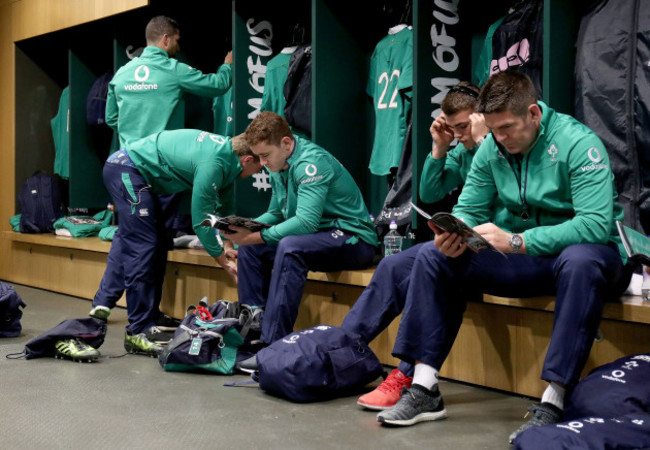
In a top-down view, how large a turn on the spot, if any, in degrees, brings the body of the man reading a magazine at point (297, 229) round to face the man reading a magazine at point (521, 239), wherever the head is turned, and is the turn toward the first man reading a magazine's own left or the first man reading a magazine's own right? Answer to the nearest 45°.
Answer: approximately 90° to the first man reading a magazine's own left

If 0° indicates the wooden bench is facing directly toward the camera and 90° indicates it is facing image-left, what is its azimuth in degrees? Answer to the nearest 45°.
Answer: approximately 45°

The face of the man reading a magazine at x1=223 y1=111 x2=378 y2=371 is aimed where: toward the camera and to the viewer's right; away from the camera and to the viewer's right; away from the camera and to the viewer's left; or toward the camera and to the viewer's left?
toward the camera and to the viewer's left

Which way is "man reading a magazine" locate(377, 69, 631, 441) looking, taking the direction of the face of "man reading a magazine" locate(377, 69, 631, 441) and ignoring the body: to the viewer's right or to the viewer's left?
to the viewer's left

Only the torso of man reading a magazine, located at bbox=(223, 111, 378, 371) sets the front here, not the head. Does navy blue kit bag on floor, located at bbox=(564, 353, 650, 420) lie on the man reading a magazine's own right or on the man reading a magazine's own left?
on the man reading a magazine's own left

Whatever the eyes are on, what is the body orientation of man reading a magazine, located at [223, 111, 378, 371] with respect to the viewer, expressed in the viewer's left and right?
facing the viewer and to the left of the viewer

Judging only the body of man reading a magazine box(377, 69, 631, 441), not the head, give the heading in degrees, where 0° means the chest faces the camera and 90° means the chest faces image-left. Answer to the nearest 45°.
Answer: approximately 45°
